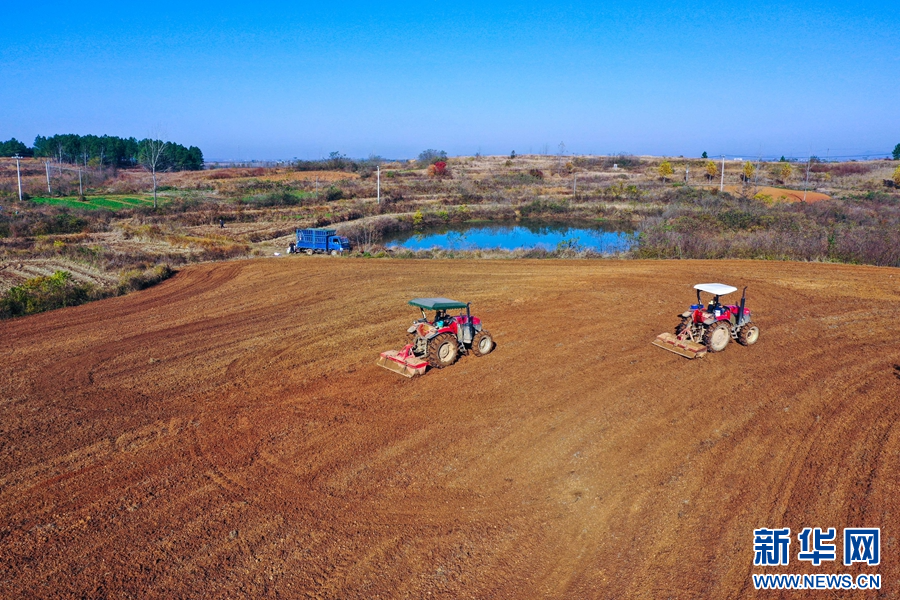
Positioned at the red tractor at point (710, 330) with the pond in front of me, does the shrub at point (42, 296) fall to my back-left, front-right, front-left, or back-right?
front-left

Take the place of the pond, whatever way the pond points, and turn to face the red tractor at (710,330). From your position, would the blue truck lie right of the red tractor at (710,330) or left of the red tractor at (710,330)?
right

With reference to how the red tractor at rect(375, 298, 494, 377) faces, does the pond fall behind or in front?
in front

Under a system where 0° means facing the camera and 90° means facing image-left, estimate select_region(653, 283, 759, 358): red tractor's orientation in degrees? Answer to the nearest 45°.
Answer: approximately 225°

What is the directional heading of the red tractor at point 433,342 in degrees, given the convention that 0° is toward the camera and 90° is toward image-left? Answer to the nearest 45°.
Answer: approximately 225°

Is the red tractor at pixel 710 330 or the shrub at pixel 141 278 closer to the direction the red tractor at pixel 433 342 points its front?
the red tractor

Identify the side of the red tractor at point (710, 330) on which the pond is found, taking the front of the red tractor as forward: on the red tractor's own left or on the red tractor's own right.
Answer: on the red tractor's own left

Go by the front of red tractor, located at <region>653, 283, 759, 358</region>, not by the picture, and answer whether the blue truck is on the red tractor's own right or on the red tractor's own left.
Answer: on the red tractor's own left

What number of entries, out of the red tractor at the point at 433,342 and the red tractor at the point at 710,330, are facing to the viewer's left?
0

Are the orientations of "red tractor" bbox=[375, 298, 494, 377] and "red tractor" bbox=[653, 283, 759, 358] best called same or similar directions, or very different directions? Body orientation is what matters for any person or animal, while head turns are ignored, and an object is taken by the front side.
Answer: same or similar directions

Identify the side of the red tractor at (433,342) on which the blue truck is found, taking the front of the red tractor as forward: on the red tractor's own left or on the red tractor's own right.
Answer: on the red tractor's own left

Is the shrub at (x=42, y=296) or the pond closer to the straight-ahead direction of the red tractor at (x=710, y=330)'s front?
the pond

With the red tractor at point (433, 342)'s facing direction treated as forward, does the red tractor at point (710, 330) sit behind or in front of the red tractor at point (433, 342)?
in front

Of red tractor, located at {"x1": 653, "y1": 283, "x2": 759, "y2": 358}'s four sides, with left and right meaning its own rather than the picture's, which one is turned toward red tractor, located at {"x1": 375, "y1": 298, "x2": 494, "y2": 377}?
back
